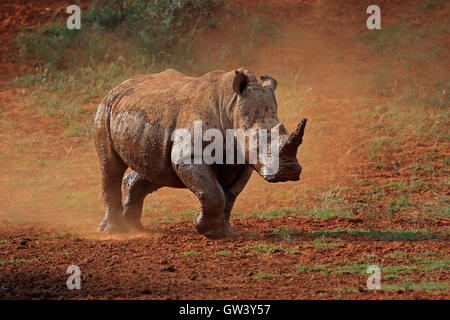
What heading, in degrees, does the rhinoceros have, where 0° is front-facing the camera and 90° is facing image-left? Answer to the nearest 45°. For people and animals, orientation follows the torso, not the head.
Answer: approximately 315°
